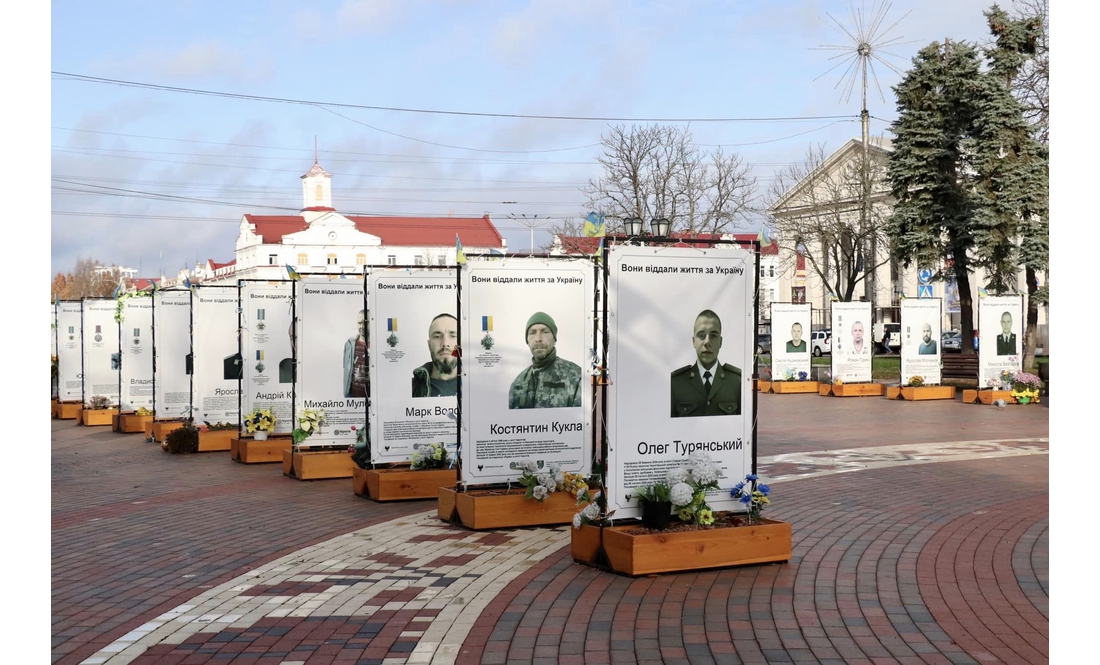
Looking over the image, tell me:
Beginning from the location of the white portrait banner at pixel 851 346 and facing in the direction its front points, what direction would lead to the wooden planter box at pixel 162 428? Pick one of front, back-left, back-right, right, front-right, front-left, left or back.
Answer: front-right

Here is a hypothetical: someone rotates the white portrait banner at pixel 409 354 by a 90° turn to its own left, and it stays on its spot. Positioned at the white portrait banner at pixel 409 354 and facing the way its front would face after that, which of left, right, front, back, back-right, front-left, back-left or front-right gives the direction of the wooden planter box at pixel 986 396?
front-left

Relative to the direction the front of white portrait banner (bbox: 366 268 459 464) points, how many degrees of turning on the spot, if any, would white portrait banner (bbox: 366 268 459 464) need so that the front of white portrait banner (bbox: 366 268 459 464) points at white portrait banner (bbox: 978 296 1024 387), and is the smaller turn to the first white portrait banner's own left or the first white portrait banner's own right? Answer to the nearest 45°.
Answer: approximately 135° to the first white portrait banner's own left

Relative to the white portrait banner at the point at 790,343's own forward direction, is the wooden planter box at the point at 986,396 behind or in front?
in front

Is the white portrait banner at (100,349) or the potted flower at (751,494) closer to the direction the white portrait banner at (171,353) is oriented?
the potted flower

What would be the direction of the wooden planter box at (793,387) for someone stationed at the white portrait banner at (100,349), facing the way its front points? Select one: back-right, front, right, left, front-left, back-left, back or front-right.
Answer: left
